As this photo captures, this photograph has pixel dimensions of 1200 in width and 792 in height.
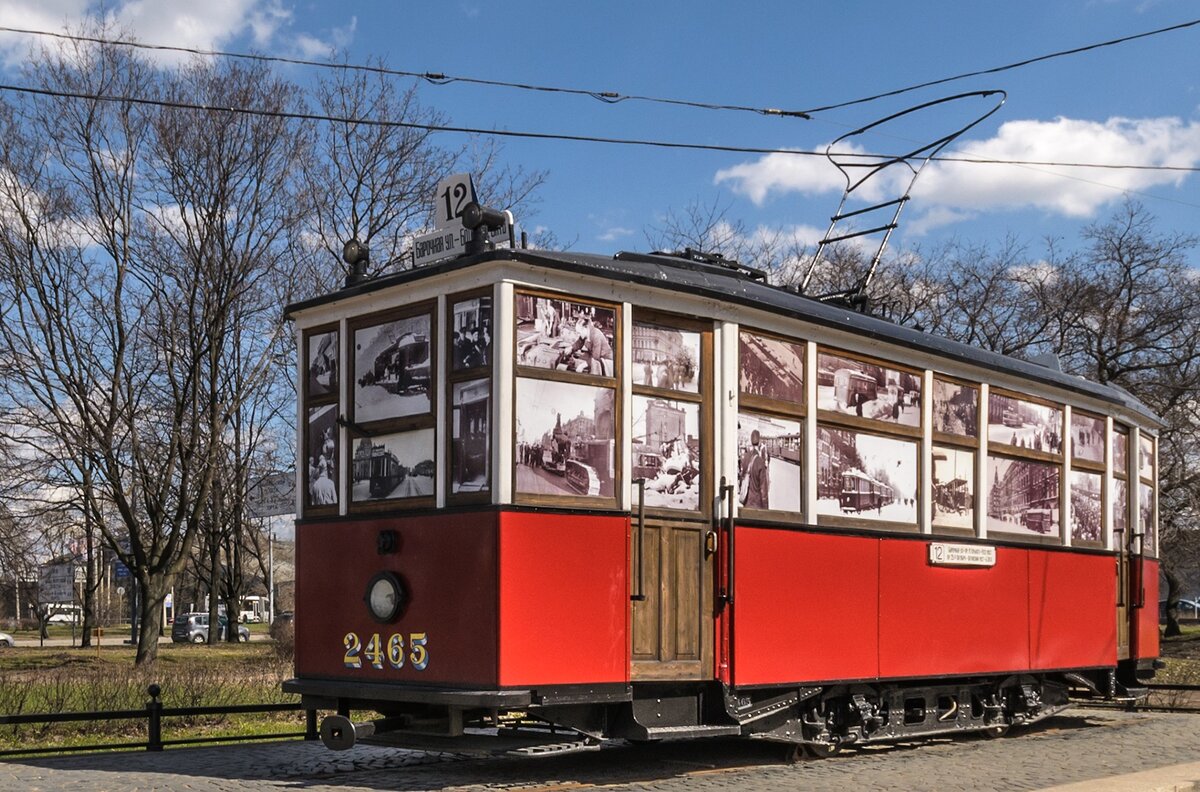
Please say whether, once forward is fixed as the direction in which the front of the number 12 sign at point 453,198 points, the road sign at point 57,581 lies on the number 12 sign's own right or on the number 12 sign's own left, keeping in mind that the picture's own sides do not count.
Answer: on the number 12 sign's own right

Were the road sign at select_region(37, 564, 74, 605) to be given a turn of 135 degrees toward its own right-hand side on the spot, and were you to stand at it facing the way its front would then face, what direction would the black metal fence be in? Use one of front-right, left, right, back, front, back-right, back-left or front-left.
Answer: back-left

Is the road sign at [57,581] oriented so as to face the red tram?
yes

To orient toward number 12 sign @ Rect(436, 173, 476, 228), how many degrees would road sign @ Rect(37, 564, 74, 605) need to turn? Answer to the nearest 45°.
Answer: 0° — it already faces it

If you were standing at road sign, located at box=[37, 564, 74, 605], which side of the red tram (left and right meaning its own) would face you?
right

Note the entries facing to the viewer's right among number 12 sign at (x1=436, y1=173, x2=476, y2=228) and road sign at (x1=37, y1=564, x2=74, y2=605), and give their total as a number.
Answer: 0

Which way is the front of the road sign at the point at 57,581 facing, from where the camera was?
facing the viewer

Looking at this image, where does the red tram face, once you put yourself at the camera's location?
facing the viewer and to the left of the viewer
